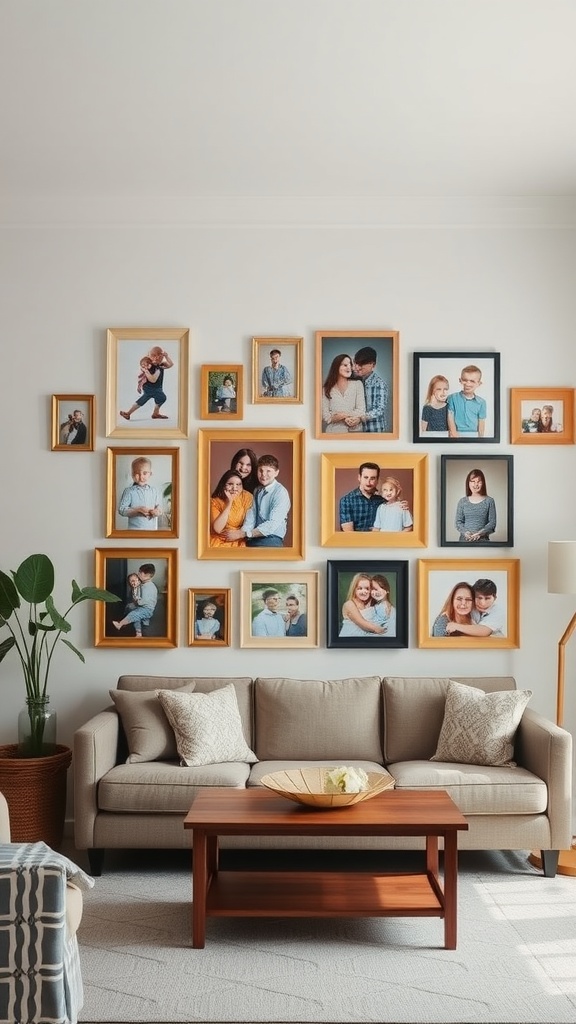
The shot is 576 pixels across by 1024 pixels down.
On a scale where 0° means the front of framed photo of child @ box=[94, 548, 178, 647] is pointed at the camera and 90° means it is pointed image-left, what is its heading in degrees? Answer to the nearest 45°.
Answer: approximately 0°

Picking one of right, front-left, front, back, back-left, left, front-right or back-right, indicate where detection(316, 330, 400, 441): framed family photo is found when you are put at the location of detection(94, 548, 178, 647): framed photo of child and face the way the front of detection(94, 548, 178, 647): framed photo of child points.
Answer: left

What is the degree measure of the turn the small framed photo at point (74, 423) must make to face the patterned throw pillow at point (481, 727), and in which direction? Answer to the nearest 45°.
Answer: approximately 45° to its left

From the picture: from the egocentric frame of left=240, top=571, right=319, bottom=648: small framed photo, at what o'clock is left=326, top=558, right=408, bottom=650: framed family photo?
The framed family photo is roughly at 9 o'clock from the small framed photo.

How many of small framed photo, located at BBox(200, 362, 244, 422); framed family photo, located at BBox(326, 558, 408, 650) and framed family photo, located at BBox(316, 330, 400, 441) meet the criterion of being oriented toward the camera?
3

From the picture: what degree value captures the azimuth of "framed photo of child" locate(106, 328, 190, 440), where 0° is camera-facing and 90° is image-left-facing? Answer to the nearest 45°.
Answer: approximately 0°

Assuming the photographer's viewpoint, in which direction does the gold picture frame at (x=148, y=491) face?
facing the viewer

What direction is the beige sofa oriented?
toward the camera

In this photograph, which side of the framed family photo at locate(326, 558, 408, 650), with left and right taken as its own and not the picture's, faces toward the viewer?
front

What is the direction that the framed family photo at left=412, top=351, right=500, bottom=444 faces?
toward the camera

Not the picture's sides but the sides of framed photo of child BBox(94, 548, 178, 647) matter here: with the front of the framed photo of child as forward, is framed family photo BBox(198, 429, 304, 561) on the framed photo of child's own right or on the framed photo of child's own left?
on the framed photo of child's own left

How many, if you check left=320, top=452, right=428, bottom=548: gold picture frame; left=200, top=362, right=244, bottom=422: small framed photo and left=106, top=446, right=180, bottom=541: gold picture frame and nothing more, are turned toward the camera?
3
